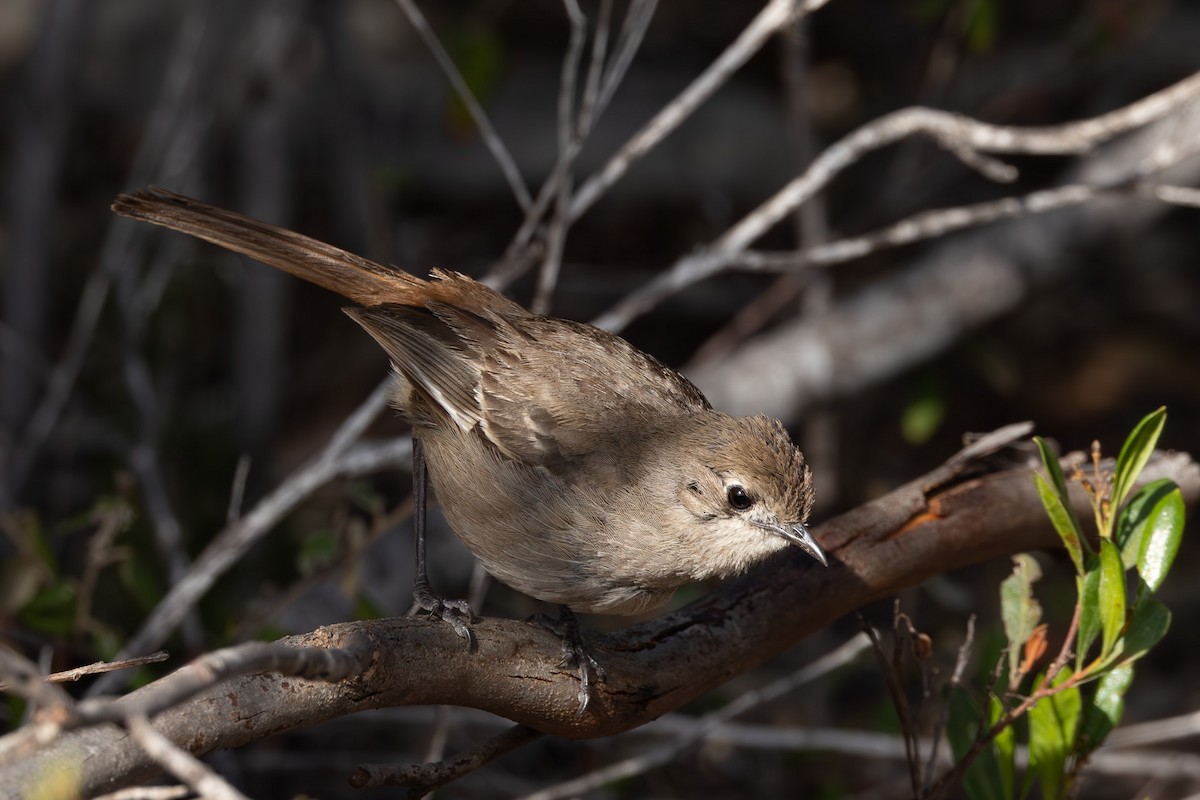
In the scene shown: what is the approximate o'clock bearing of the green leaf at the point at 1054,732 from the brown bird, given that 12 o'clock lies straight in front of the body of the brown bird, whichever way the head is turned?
The green leaf is roughly at 1 o'clock from the brown bird.

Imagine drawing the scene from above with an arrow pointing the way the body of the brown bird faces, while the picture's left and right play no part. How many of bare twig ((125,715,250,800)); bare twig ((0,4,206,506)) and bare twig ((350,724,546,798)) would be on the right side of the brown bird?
2

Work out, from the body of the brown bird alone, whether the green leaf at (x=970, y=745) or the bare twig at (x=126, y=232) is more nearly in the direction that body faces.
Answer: the green leaf

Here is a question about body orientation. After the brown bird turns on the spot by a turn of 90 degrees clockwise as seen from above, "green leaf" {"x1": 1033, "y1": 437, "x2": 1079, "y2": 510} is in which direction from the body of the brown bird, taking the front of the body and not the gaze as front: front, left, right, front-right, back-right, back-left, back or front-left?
front-left

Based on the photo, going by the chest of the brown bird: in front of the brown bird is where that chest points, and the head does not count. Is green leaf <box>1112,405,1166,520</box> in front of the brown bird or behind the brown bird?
in front

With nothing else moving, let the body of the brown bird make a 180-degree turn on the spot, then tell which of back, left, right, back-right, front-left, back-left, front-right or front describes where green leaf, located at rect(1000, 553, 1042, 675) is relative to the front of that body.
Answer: back-left

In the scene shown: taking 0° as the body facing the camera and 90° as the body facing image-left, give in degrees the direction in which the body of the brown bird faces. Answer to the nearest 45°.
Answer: approximately 270°

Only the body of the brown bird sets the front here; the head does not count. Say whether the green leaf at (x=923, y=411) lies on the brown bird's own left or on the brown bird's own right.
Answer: on the brown bird's own left

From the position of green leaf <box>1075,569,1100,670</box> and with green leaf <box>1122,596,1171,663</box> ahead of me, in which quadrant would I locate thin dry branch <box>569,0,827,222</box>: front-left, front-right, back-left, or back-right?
back-left

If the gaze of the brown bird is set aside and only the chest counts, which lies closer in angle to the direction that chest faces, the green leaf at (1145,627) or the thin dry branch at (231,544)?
the green leaf
